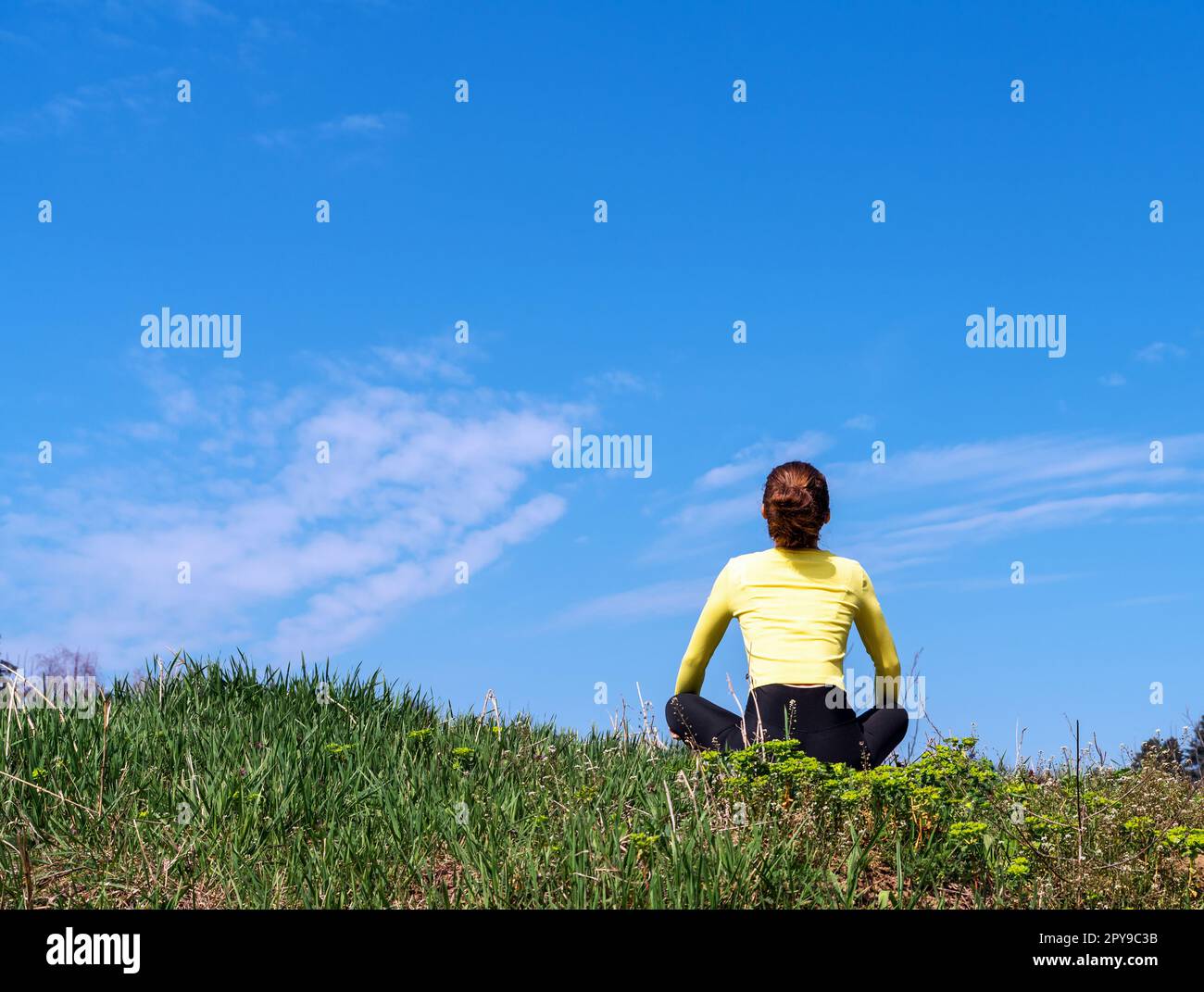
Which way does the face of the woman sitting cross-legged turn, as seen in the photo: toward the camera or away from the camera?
away from the camera

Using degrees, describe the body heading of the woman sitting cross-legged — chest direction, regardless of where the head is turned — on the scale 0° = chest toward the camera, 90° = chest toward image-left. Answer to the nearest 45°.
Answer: approximately 180°
